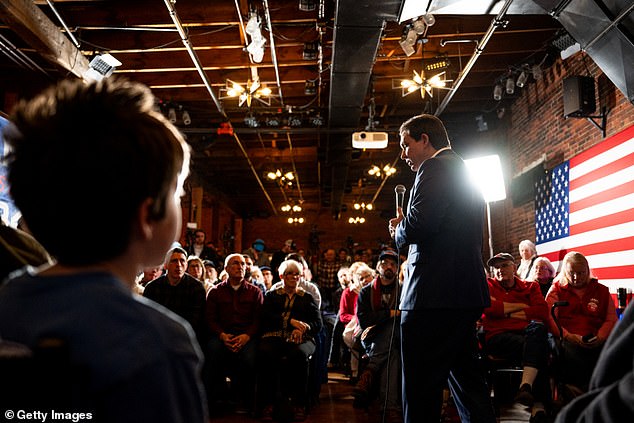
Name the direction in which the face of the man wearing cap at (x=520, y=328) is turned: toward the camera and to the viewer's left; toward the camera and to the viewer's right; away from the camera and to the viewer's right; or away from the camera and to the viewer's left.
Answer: toward the camera and to the viewer's left

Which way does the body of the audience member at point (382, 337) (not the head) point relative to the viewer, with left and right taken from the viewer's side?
facing the viewer

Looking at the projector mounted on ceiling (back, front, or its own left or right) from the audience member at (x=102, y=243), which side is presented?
front

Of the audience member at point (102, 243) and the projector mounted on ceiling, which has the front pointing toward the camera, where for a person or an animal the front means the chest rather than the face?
the projector mounted on ceiling

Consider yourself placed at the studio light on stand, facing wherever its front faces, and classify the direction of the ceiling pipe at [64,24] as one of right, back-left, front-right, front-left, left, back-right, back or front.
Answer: front

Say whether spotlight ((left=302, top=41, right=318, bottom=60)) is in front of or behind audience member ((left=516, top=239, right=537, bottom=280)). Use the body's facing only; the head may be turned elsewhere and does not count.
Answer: in front

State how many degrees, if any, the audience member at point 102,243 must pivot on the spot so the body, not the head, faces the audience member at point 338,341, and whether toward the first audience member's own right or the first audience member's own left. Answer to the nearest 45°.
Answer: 0° — they already face them

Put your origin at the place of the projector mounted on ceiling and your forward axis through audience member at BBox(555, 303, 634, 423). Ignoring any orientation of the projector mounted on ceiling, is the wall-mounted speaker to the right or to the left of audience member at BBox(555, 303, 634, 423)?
left

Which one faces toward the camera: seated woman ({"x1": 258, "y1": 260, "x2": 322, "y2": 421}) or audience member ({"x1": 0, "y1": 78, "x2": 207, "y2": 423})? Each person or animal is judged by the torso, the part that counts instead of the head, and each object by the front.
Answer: the seated woman

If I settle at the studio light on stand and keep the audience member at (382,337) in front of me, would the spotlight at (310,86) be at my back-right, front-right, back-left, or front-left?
front-right

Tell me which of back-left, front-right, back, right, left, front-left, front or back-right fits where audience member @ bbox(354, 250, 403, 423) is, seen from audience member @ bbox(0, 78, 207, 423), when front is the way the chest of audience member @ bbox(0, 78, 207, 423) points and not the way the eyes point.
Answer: front

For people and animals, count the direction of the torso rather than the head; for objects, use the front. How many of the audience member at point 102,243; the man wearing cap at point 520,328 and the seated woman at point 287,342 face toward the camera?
2

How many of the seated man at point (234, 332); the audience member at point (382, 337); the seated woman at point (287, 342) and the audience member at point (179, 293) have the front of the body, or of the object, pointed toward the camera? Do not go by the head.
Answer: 4

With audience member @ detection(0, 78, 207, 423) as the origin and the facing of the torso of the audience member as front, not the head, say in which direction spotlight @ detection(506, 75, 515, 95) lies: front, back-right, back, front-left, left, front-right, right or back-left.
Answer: front

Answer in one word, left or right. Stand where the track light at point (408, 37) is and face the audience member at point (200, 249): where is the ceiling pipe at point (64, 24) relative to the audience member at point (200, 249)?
left

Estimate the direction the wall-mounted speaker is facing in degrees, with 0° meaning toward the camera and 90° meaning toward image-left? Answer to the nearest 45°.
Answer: approximately 45°

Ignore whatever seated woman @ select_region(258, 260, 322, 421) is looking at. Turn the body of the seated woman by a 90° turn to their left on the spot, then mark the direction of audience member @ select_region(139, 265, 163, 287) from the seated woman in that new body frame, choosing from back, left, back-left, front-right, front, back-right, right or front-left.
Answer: back-left
